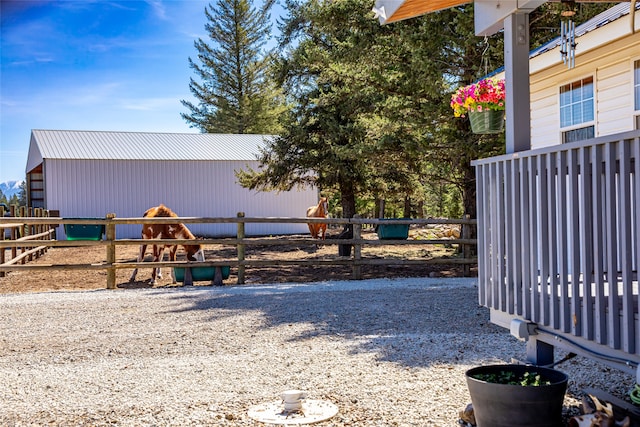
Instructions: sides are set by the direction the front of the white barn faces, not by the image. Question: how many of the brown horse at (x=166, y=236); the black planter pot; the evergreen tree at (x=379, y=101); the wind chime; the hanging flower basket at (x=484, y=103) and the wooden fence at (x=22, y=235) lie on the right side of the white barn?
0

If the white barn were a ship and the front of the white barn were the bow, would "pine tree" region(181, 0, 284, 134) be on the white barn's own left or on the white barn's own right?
on the white barn's own right

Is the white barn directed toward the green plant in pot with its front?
no

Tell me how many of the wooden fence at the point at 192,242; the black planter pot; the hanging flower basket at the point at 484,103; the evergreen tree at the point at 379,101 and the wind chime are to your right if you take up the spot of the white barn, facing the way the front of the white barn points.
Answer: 0

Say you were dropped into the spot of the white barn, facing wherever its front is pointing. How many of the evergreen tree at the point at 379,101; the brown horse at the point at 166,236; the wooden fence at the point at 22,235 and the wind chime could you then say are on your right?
0

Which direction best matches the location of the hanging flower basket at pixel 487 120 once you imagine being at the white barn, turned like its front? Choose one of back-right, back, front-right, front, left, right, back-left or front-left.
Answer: left

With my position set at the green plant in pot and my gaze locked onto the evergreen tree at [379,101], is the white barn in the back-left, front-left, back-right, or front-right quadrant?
front-left

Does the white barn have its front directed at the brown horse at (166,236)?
no

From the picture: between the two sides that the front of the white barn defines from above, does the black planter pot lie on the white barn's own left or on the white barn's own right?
on the white barn's own left

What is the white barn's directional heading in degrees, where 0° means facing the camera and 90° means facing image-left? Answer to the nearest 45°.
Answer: approximately 90°

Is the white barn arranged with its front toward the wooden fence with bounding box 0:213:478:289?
no

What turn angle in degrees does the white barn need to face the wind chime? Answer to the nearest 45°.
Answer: approximately 90° to its left
